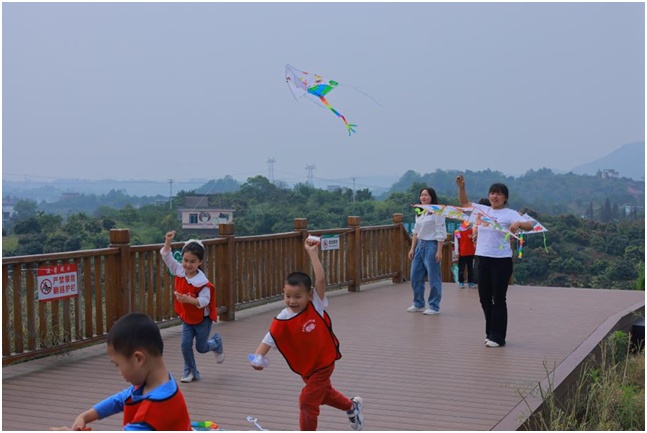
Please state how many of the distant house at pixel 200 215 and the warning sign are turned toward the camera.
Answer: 2

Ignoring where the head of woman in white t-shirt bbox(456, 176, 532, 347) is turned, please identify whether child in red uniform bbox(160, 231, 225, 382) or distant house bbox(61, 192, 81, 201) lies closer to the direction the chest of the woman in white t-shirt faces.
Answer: the child in red uniform

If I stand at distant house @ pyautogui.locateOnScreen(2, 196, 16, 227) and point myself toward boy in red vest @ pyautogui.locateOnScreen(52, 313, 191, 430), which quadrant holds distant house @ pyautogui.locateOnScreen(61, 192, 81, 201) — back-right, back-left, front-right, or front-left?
back-left

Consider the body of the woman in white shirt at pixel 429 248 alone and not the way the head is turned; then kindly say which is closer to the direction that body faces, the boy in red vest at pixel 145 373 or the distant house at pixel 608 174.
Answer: the boy in red vest

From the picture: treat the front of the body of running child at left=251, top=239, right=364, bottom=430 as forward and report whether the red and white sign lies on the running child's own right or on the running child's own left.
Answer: on the running child's own right

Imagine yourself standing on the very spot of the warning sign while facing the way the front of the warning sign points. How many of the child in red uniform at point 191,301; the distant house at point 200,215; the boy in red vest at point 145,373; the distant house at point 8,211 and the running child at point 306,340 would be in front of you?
3

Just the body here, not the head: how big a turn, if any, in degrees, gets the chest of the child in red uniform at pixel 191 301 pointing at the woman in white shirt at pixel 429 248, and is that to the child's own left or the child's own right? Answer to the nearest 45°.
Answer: approximately 180°

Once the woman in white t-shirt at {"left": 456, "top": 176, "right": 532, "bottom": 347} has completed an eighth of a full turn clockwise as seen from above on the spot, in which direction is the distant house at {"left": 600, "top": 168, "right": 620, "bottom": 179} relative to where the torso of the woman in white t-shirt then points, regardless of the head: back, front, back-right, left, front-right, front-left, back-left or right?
right

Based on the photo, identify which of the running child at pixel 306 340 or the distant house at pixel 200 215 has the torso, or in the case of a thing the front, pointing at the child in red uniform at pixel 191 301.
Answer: the distant house

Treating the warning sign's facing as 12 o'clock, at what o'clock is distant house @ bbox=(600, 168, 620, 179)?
The distant house is roughly at 7 o'clock from the warning sign.
